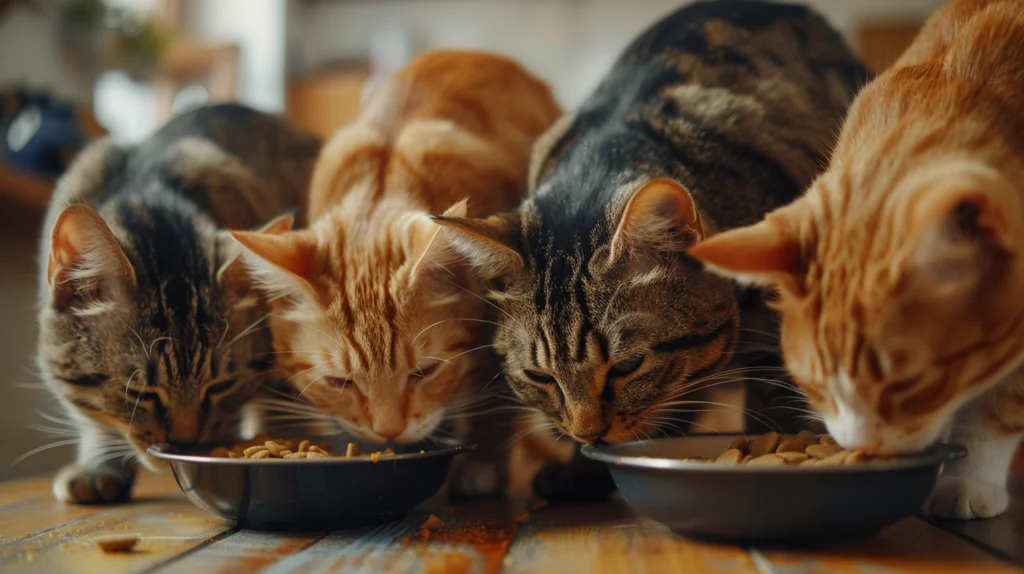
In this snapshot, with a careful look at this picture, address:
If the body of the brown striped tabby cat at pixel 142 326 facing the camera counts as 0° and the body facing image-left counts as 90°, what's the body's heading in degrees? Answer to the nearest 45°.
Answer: approximately 0°

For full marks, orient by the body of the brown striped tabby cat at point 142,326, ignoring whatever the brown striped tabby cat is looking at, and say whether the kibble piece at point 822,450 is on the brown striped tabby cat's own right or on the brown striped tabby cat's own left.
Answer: on the brown striped tabby cat's own left

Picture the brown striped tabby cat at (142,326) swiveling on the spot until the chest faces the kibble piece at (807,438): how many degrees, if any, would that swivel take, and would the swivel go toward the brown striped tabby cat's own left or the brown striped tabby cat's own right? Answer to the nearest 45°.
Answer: approximately 45° to the brown striped tabby cat's own left

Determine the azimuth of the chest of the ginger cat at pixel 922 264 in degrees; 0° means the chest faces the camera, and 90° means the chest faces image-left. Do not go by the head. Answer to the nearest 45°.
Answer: approximately 45°

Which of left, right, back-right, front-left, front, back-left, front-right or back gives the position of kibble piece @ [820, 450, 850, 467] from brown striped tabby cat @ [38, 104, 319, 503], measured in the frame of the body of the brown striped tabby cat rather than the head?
front-left

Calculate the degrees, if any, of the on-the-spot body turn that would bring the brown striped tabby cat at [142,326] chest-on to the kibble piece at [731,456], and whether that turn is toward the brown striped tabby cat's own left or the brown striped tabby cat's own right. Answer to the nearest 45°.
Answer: approximately 45° to the brown striped tabby cat's own left
